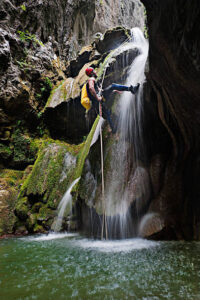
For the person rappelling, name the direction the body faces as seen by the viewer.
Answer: to the viewer's right
